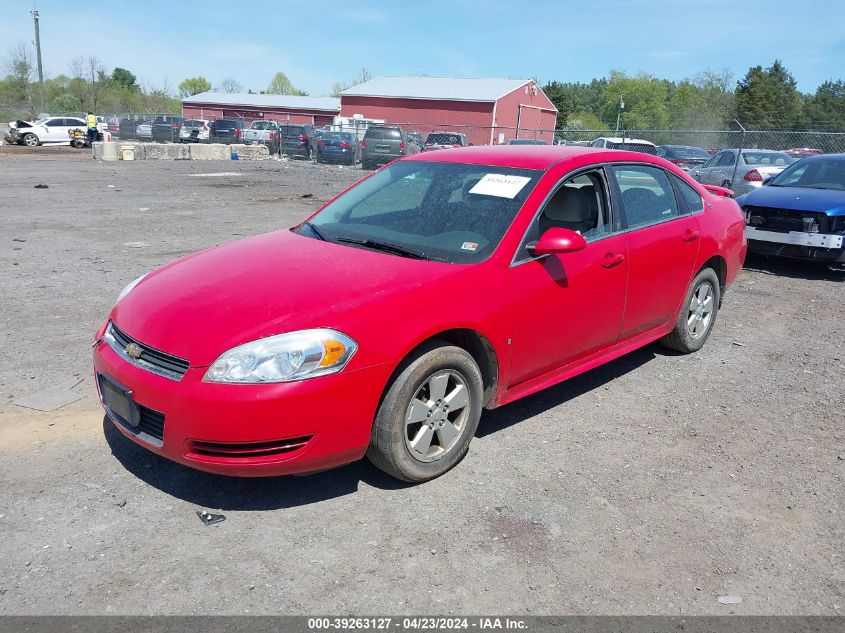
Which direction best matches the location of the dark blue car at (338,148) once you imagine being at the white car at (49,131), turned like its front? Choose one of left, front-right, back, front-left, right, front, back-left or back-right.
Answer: back-left

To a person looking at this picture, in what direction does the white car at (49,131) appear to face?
facing to the left of the viewer

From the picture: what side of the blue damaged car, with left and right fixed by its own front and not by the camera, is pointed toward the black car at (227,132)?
right

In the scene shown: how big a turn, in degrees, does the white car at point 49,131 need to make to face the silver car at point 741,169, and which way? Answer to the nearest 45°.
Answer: approximately 135° to its left

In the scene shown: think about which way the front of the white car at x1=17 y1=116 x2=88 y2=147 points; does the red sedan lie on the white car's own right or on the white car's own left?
on the white car's own left

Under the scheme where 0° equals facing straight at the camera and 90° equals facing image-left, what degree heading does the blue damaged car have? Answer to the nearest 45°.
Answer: approximately 45°

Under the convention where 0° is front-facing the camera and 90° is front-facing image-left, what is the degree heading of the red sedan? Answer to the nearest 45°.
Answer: approximately 45°
